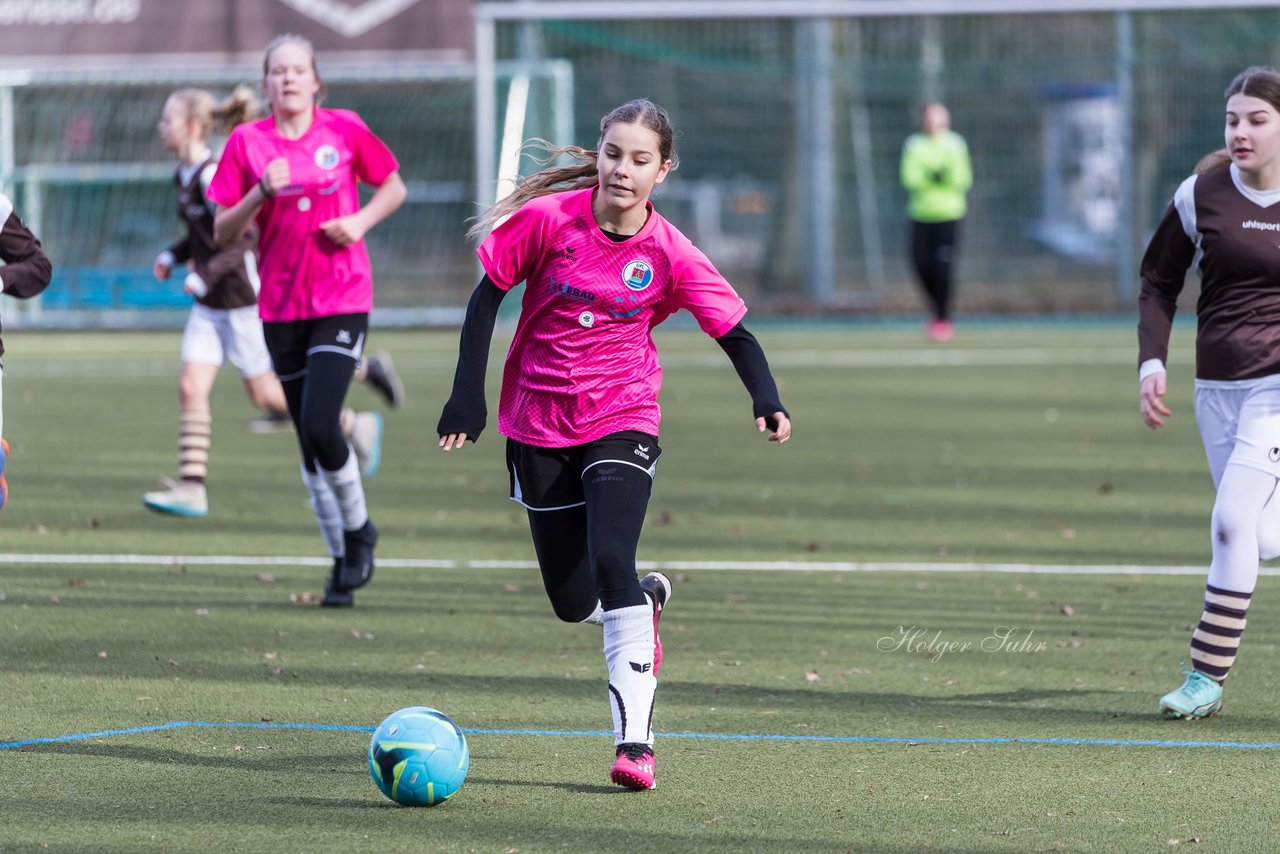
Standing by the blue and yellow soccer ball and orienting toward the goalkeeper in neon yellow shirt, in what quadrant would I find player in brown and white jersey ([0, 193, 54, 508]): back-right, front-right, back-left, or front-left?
front-left

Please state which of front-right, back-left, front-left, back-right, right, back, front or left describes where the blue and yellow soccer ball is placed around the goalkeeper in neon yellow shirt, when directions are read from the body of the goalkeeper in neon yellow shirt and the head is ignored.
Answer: front

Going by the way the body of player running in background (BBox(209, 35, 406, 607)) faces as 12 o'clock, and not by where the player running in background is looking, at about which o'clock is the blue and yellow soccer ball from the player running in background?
The blue and yellow soccer ball is roughly at 12 o'clock from the player running in background.

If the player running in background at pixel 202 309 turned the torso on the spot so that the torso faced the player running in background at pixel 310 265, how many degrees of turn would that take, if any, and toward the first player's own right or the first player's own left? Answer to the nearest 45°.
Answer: approximately 90° to the first player's own left

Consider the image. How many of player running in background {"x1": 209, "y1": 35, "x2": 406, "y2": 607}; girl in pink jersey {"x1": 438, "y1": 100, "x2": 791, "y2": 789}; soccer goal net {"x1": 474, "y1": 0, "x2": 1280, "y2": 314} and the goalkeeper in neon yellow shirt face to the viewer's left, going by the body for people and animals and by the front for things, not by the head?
0

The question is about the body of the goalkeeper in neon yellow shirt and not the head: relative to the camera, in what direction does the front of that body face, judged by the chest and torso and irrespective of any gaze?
toward the camera

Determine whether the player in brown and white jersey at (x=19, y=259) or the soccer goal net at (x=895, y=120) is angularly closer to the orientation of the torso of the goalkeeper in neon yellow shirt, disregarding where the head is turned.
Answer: the player in brown and white jersey

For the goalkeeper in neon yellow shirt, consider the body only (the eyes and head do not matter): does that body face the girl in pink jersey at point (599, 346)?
yes

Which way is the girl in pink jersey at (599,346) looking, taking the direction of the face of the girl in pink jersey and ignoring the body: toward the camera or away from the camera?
toward the camera

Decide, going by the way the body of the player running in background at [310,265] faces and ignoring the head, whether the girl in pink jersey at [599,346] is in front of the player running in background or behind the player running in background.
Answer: in front

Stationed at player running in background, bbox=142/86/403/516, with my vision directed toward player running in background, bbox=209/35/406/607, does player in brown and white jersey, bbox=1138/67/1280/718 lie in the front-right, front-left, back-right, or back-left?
front-left

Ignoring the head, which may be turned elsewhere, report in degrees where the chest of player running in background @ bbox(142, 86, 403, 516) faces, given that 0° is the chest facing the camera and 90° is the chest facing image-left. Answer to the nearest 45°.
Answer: approximately 90°
